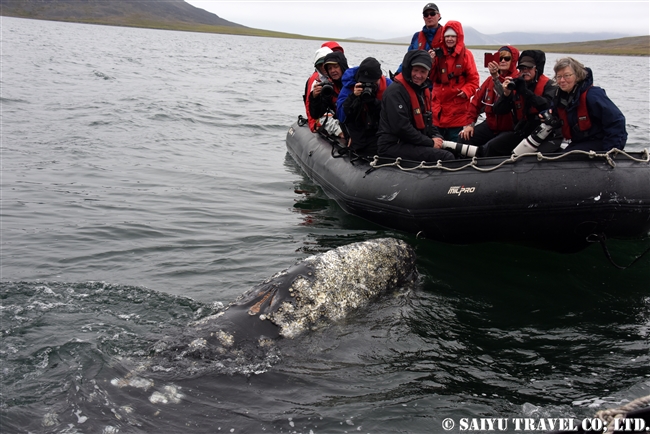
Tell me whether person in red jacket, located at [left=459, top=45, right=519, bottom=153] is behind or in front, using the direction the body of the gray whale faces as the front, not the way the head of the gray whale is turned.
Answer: in front

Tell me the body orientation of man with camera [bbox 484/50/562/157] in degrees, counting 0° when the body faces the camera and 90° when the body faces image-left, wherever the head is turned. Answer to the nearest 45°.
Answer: approximately 45°

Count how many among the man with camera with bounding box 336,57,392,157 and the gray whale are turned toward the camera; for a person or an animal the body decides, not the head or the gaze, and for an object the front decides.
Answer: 1

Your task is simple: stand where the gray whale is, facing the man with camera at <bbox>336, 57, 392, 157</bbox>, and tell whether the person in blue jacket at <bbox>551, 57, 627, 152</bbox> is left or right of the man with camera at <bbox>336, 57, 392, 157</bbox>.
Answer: right

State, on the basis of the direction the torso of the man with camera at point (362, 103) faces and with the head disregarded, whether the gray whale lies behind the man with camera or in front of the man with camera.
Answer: in front

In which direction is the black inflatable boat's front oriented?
to the viewer's left

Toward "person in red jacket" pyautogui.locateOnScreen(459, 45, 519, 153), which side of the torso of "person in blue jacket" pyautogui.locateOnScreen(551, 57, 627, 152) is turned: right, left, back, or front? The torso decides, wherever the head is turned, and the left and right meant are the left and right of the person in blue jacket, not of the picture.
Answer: right
